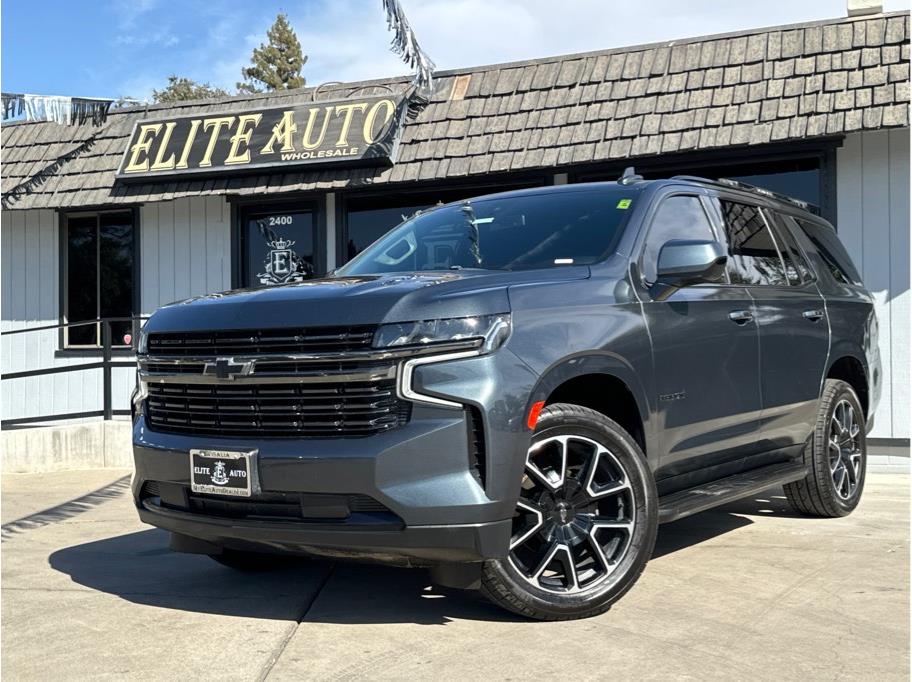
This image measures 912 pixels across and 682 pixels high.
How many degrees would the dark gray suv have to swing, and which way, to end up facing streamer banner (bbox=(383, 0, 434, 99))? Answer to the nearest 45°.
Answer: approximately 135° to its right

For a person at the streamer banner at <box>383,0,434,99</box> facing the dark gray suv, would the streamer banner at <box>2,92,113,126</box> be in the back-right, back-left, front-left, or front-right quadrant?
back-right

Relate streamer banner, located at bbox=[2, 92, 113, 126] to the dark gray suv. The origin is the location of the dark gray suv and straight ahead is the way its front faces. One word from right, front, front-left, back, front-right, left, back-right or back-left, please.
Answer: right

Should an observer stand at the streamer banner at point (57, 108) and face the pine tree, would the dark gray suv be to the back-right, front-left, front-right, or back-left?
back-right

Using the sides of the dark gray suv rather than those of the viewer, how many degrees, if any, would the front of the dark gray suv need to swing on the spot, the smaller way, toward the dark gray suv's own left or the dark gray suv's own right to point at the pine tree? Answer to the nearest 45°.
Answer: approximately 135° to the dark gray suv's own right

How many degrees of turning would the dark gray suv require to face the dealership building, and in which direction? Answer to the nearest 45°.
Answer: approximately 135° to its right

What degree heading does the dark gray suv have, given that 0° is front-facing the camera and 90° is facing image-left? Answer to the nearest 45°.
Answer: approximately 45°
